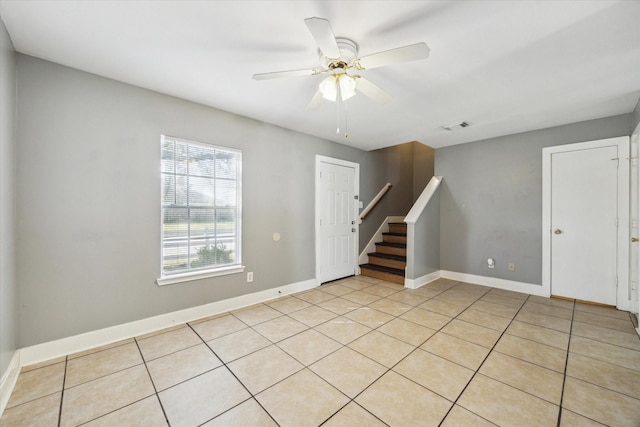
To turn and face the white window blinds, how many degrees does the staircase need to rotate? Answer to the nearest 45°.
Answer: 0° — it already faces it

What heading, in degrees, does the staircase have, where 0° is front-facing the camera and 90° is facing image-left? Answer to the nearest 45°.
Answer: approximately 45°

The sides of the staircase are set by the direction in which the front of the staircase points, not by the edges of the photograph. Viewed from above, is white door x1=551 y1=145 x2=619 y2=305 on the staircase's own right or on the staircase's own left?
on the staircase's own left

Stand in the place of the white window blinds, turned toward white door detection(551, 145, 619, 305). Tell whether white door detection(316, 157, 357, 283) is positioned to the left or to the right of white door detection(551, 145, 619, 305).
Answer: left
